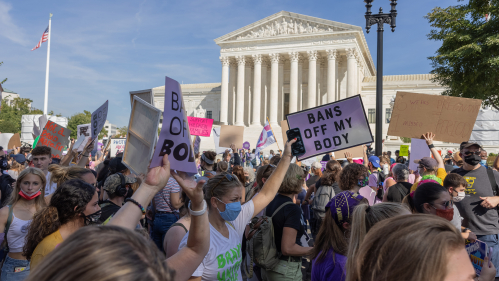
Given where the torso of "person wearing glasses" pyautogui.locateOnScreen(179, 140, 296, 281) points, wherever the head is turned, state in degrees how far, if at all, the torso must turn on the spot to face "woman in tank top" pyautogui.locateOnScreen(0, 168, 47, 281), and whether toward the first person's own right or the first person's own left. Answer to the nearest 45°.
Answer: approximately 135° to the first person's own right

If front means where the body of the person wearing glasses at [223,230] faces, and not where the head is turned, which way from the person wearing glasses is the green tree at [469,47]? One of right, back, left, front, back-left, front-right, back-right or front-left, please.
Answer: left

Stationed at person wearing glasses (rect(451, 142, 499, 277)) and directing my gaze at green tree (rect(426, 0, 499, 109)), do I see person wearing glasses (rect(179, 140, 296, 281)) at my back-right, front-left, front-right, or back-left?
back-left

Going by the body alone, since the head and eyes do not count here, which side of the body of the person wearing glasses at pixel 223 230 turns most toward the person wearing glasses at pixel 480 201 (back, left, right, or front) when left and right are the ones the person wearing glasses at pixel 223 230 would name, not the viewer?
left

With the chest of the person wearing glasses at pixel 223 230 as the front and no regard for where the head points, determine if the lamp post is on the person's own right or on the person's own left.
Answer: on the person's own left

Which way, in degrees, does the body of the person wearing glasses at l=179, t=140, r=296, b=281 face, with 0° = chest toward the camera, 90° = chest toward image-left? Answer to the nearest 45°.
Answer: approximately 315°

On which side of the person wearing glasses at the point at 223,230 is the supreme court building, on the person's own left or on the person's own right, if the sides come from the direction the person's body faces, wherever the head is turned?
on the person's own left

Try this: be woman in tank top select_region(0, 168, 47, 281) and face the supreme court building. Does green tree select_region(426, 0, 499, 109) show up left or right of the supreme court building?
right
